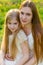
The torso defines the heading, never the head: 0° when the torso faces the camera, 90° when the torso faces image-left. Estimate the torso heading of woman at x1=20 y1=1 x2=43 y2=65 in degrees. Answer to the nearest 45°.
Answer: approximately 45°

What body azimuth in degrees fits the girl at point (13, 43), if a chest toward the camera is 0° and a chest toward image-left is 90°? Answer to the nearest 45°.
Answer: approximately 45°

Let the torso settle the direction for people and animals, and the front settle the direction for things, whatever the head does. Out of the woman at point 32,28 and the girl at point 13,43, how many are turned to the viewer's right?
0
